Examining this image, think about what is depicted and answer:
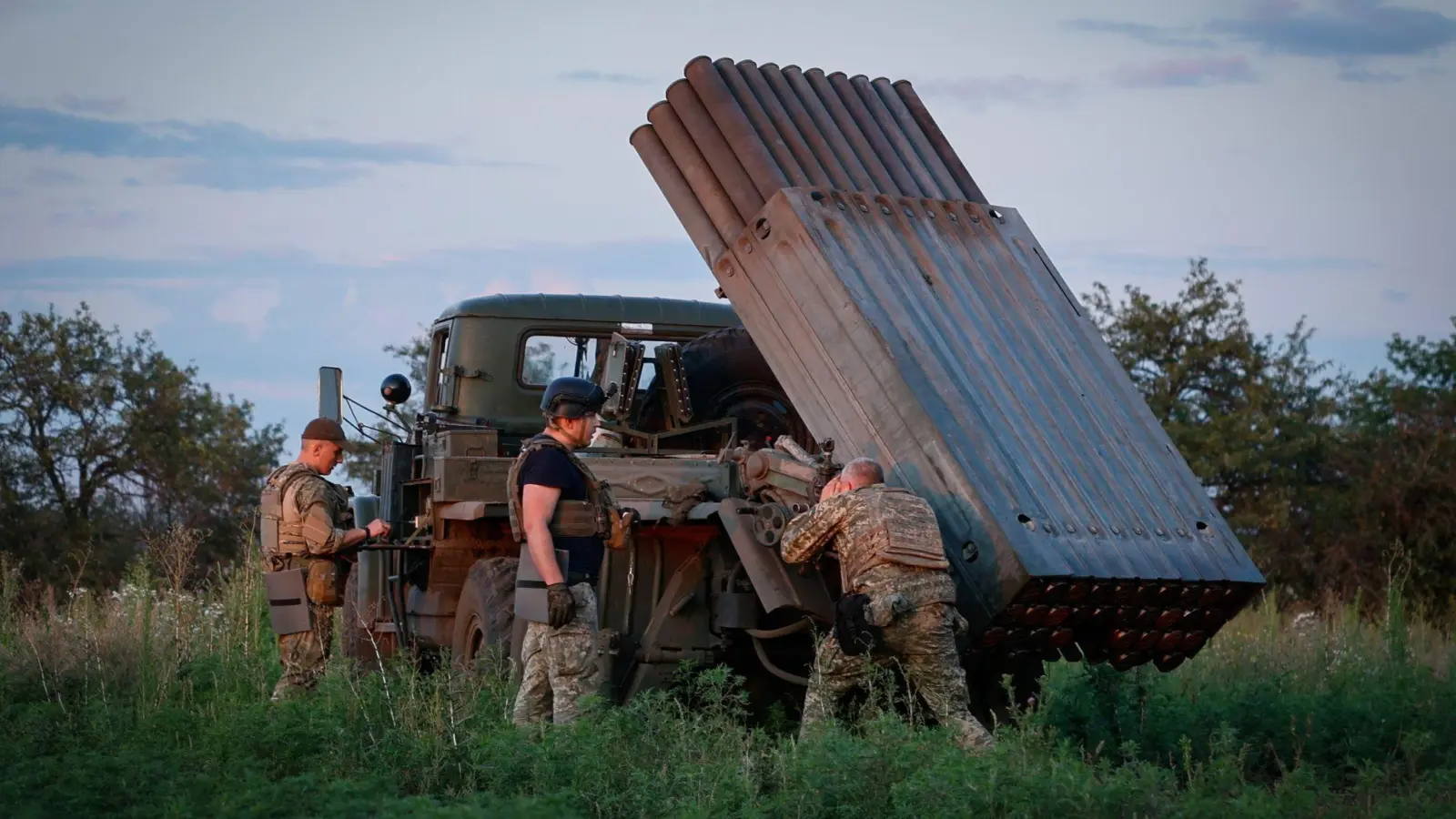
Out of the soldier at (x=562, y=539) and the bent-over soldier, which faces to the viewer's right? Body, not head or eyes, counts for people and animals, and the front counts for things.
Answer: the soldier

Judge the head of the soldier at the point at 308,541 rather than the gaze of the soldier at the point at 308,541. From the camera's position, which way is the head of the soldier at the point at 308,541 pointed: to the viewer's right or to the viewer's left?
to the viewer's right

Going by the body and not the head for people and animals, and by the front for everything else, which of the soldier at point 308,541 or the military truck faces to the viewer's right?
the soldier

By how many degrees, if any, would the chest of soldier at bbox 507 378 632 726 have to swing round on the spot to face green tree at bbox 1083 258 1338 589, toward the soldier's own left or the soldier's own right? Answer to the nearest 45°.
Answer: approximately 45° to the soldier's own left

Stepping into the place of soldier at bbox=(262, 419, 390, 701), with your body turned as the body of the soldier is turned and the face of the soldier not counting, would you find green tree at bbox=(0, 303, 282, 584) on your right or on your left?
on your left

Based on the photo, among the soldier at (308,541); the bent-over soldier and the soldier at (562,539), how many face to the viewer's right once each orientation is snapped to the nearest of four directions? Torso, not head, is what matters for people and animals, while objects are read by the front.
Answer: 2

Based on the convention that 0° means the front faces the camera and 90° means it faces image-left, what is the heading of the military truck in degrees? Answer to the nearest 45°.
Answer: approximately 135°

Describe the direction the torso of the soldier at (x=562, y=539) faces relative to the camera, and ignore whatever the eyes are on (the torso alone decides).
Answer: to the viewer's right

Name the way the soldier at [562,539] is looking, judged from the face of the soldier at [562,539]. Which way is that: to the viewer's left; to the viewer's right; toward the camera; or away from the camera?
to the viewer's right

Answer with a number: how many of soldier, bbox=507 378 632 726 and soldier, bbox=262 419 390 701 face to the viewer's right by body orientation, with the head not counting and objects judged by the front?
2

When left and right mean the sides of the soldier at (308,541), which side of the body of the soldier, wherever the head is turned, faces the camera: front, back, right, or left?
right
